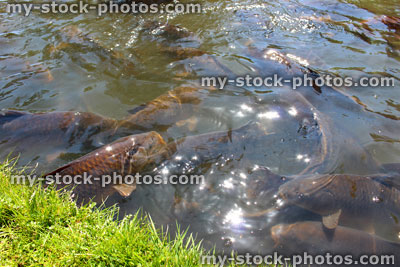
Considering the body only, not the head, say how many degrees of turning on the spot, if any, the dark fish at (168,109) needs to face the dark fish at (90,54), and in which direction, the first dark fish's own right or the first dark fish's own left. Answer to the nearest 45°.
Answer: approximately 135° to the first dark fish's own left

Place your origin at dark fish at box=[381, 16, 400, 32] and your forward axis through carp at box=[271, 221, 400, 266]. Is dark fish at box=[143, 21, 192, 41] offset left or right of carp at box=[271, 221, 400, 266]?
right

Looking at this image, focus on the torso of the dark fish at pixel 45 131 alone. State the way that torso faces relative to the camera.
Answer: to the viewer's right

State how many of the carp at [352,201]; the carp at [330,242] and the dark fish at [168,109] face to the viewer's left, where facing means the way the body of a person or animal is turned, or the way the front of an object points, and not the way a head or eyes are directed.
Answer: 2

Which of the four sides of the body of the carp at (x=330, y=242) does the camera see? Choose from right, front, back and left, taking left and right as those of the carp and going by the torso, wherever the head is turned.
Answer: left

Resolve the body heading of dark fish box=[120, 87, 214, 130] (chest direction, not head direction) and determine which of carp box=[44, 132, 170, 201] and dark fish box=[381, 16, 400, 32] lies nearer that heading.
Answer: the dark fish

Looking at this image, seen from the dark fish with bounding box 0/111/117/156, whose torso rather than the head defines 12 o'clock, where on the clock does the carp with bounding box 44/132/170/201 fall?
The carp is roughly at 2 o'clock from the dark fish.

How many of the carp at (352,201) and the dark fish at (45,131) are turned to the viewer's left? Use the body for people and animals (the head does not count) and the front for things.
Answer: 1

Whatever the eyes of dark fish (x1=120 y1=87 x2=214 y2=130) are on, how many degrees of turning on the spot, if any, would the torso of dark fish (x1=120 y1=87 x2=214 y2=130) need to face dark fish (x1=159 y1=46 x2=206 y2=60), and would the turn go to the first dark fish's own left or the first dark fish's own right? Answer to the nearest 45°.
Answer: approximately 90° to the first dark fish's own left

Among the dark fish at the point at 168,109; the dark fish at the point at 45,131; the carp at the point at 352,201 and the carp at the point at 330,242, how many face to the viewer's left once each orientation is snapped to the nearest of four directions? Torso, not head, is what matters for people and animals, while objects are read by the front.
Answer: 2

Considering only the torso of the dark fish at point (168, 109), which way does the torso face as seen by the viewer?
to the viewer's right

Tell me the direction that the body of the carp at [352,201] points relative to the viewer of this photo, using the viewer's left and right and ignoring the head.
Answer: facing to the left of the viewer
